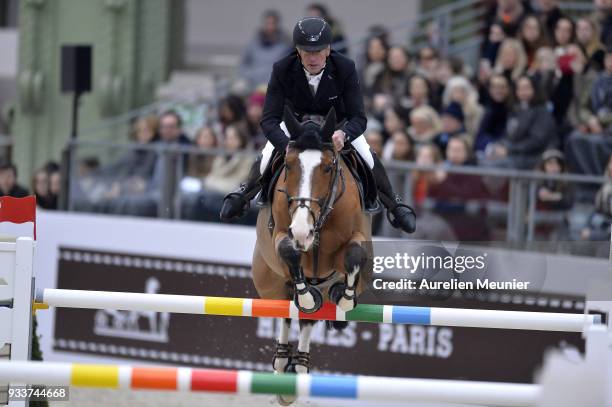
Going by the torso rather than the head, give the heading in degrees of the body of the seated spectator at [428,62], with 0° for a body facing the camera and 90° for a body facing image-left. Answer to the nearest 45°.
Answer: approximately 45°

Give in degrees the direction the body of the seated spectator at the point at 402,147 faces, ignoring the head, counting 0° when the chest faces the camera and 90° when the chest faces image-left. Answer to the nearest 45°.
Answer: approximately 45°

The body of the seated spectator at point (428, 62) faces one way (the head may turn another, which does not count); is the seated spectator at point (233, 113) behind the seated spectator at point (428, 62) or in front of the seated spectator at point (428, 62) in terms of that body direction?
in front

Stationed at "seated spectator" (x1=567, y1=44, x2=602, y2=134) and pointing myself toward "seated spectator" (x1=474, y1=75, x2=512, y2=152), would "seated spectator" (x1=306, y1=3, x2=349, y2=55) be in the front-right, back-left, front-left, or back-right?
front-right

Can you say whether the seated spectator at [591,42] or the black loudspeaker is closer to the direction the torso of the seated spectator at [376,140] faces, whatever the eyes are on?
the black loudspeaker

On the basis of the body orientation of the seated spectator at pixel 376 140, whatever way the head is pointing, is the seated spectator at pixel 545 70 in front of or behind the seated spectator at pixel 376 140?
behind

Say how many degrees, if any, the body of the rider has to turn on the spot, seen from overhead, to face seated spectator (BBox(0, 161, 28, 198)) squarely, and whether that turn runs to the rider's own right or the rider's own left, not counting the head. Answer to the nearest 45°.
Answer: approximately 135° to the rider's own right

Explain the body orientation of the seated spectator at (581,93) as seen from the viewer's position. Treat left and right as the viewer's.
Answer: facing the viewer and to the left of the viewer

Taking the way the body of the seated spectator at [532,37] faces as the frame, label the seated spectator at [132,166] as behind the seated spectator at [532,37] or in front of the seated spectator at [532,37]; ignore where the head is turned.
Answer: in front

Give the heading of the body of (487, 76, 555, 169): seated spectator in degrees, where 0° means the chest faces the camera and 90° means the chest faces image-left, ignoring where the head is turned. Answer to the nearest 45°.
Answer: approximately 45°

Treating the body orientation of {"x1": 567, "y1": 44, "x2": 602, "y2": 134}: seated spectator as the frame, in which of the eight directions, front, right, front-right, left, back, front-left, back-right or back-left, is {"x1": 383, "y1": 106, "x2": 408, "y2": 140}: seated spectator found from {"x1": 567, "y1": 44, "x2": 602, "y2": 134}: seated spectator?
front-right

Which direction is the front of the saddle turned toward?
toward the camera

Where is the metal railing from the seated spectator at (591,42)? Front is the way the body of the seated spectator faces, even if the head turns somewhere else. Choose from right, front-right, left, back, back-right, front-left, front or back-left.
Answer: front

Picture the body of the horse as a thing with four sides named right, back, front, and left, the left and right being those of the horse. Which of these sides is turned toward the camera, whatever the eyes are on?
front

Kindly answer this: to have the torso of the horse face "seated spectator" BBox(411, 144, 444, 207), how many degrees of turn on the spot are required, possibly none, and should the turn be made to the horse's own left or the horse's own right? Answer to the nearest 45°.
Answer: approximately 180°
